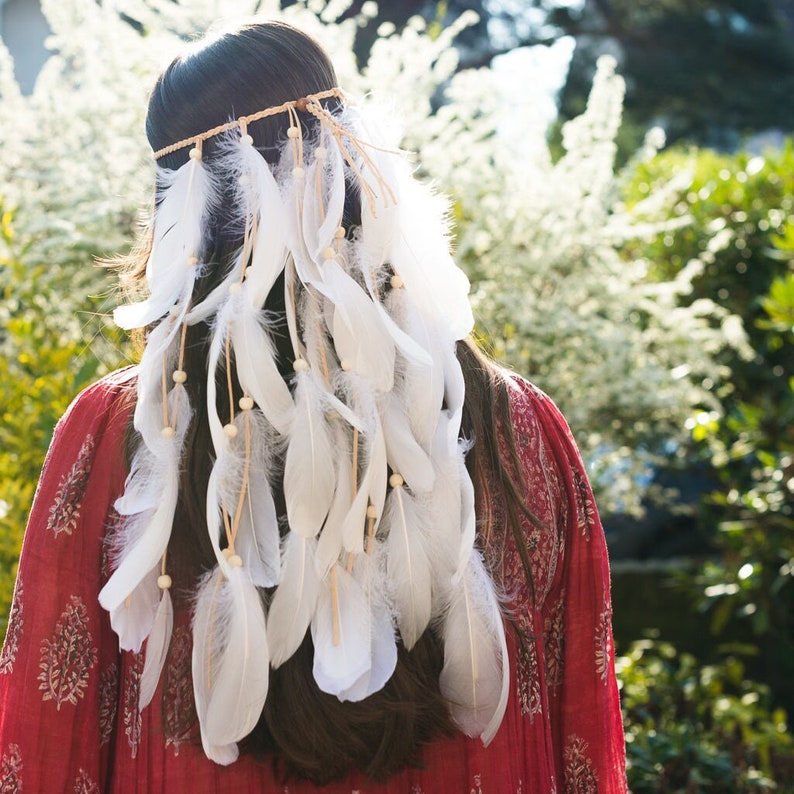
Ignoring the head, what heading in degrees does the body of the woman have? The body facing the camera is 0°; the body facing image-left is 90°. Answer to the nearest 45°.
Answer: approximately 180°

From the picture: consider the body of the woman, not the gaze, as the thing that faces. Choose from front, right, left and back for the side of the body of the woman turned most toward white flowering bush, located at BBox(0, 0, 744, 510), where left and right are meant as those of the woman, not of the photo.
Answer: front
